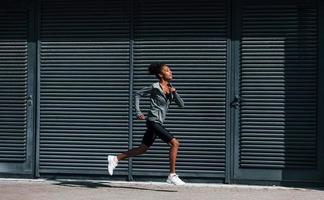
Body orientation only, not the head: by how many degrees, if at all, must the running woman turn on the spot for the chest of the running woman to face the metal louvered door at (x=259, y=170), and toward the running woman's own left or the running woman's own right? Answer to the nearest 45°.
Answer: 0° — they already face it

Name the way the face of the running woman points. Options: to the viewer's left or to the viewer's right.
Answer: to the viewer's right

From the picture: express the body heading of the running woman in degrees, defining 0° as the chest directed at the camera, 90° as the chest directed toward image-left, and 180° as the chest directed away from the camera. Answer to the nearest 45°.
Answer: approximately 270°

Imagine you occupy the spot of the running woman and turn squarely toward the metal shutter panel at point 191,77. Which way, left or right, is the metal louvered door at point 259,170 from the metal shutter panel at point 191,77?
right

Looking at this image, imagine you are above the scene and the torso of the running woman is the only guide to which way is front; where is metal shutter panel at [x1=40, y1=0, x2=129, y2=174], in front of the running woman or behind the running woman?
behind

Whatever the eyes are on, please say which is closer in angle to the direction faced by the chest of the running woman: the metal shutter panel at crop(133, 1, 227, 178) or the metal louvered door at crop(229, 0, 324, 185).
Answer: the metal louvered door

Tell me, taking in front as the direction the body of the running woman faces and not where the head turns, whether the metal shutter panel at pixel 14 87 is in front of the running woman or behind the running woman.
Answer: behind
